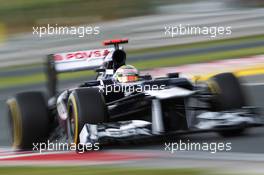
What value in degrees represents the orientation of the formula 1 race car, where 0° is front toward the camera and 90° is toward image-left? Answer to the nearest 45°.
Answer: approximately 315°
